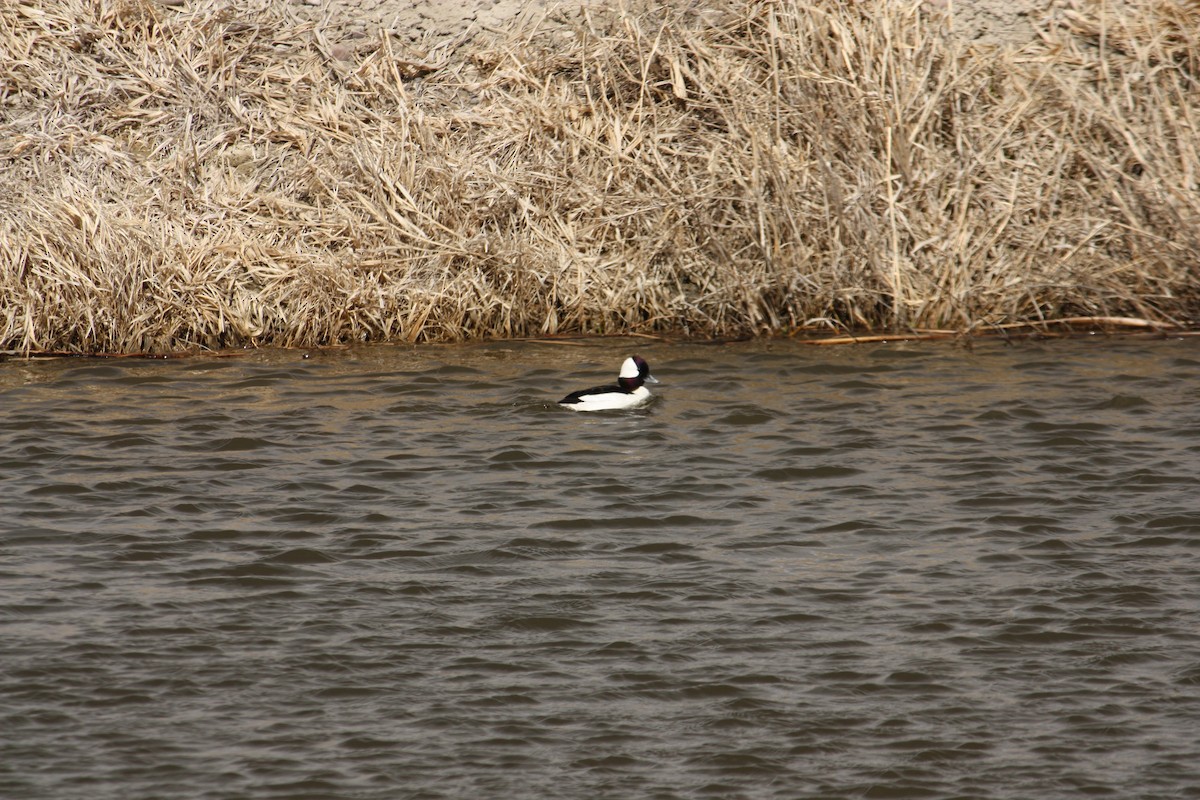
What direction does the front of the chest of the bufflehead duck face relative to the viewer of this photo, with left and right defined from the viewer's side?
facing to the right of the viewer
